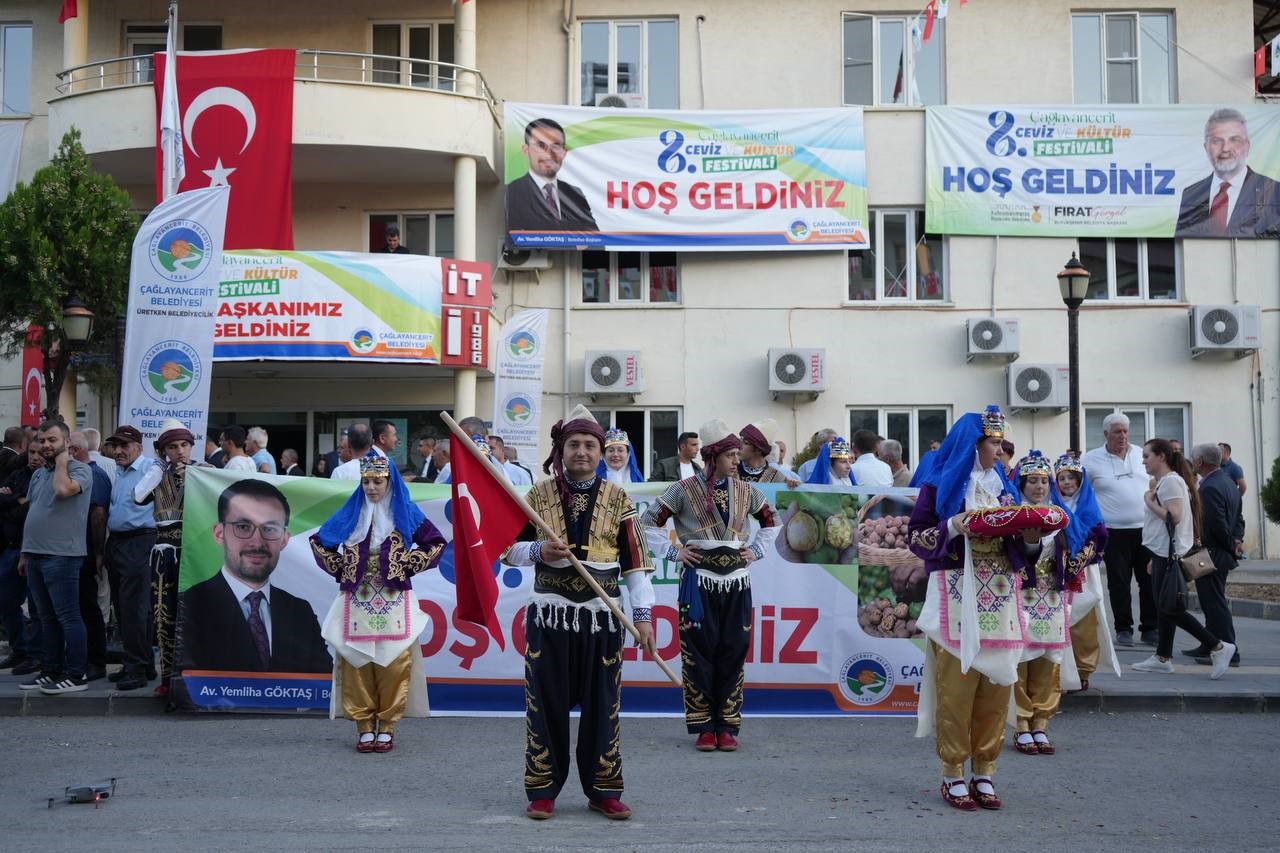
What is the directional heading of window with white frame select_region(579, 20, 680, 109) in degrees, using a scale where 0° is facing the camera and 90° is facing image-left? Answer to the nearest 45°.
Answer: approximately 0°

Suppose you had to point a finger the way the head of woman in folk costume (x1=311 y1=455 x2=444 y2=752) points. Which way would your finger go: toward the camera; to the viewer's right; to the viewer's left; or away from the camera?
toward the camera

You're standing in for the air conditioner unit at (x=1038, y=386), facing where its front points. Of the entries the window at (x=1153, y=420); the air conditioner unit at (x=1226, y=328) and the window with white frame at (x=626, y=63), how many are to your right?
1

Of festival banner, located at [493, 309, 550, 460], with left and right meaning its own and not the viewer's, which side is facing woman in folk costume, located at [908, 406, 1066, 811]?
front

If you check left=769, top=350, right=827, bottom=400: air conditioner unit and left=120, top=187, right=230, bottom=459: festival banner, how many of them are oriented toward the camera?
2

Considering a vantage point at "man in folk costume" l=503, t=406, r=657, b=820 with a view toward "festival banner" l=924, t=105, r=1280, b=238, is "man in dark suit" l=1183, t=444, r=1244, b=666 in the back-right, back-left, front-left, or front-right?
front-right

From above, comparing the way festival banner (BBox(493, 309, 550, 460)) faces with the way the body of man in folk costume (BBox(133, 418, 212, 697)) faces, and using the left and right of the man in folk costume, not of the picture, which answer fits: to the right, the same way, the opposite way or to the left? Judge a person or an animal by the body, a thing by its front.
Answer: the same way

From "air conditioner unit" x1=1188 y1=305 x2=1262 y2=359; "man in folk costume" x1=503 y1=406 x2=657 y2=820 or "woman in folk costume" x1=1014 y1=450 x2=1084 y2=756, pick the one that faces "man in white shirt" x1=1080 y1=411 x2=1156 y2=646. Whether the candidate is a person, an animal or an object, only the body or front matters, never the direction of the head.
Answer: the air conditioner unit

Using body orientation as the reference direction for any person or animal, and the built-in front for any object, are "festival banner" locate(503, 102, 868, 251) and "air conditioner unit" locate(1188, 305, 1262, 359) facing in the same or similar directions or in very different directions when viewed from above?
same or similar directions

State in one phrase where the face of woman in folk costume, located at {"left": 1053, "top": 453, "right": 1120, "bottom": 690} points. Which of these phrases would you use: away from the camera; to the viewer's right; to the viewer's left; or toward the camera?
toward the camera

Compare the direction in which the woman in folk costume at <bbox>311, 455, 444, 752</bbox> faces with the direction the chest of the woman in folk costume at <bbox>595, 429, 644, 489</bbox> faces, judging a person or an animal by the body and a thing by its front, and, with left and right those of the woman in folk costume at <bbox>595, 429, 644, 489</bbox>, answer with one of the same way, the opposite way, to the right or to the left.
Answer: the same way

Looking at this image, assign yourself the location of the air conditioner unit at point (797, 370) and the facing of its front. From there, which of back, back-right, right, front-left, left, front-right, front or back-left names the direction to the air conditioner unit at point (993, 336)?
left

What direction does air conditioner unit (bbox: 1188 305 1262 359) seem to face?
toward the camera

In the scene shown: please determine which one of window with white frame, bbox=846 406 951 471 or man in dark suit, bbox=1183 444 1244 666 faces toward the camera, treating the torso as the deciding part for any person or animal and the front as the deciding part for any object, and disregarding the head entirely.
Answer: the window with white frame

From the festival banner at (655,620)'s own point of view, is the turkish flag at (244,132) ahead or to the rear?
to the rear

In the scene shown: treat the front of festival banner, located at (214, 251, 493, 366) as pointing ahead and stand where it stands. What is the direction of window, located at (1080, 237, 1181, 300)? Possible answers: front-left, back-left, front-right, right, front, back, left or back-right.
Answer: left

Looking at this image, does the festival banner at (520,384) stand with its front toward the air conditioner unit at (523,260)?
no

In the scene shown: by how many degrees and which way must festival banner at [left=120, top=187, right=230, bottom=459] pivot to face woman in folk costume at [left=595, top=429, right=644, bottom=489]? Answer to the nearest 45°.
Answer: approximately 45° to its left

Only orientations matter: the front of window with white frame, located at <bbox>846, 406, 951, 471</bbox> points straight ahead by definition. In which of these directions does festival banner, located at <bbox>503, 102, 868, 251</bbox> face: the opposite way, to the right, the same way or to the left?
the same way

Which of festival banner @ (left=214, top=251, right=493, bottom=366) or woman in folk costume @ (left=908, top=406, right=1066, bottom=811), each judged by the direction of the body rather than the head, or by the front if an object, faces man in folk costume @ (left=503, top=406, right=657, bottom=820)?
the festival banner

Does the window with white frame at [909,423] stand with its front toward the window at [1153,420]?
no

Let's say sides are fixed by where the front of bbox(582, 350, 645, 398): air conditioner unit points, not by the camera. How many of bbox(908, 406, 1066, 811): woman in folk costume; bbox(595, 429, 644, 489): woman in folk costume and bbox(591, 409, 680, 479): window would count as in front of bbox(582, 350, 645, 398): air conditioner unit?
2
